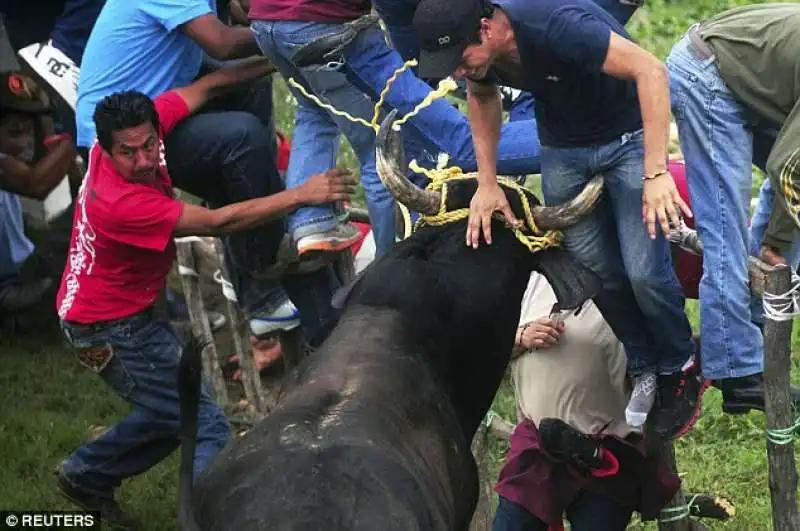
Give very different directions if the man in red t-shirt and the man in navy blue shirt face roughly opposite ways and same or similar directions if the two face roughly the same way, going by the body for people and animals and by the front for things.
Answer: very different directions

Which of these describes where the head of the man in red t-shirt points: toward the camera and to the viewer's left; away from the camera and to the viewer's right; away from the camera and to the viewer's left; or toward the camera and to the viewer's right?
toward the camera and to the viewer's right

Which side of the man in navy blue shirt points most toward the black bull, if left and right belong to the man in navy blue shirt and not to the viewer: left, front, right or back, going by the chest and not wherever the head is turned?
front

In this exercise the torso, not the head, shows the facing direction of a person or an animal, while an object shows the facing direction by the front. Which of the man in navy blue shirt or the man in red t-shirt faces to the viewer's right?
the man in red t-shirt

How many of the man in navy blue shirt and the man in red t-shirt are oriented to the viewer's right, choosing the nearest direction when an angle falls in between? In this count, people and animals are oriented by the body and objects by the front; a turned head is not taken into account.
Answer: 1

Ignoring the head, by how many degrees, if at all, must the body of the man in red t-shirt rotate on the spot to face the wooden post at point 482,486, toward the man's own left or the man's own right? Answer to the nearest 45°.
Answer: approximately 45° to the man's own right

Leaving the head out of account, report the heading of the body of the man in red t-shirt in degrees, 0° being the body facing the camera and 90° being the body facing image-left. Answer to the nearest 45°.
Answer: approximately 270°

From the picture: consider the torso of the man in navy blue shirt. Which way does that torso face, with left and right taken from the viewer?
facing the viewer and to the left of the viewer

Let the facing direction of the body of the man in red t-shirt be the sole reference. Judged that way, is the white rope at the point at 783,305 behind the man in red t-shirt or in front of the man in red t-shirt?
in front
